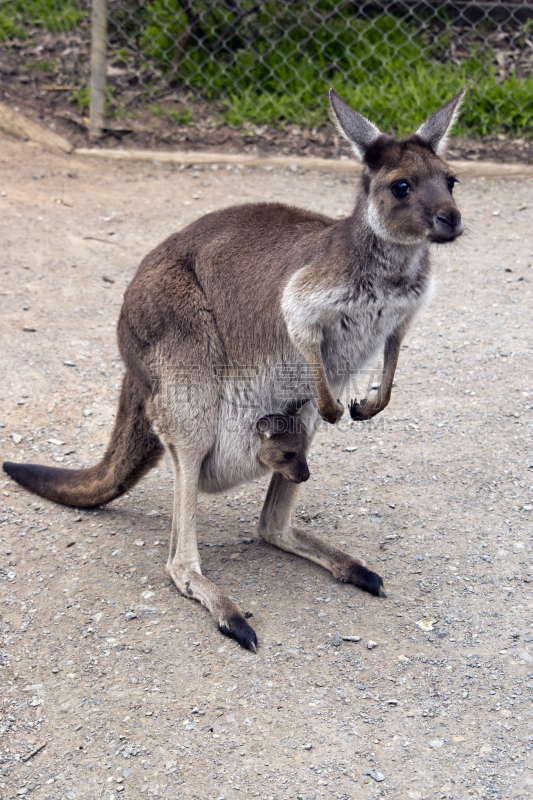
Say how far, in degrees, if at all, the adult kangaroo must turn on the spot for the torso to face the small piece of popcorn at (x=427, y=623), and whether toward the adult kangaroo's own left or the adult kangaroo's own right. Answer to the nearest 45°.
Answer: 0° — it already faces it

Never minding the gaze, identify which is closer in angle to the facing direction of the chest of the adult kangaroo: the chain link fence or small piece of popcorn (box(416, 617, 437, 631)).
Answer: the small piece of popcorn

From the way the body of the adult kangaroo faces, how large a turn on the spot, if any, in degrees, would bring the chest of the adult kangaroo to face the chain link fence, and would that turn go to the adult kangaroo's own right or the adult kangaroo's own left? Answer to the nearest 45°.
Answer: approximately 135° to the adult kangaroo's own left

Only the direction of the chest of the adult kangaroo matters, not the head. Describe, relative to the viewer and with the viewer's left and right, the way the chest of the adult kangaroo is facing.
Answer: facing the viewer and to the right of the viewer

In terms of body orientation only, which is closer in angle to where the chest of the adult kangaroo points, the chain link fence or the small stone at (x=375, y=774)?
the small stone

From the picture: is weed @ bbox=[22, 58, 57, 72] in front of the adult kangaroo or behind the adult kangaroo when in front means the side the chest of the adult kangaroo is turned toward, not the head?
behind

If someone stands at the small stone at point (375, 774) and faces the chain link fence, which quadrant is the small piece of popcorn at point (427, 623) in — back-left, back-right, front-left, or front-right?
front-right

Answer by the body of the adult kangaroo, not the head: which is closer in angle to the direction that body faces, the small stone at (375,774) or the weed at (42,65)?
the small stone

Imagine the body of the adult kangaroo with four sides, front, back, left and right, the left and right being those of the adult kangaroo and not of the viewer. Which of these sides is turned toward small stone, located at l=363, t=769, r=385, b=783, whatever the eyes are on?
front

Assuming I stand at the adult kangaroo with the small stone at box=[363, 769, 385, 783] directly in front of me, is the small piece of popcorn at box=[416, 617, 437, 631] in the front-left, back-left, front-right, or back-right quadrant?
front-left

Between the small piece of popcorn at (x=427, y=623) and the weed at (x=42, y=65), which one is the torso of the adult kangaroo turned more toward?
the small piece of popcorn
